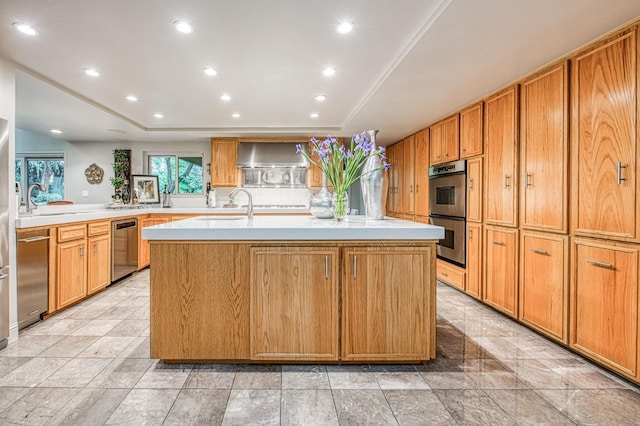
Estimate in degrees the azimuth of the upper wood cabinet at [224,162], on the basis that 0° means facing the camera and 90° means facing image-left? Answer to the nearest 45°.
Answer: approximately 0°

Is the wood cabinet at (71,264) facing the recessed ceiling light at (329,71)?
yes

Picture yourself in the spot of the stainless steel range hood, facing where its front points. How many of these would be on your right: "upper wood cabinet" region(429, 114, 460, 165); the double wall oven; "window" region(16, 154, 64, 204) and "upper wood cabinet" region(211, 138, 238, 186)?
2

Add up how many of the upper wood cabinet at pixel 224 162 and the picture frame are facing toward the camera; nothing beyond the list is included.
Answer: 2

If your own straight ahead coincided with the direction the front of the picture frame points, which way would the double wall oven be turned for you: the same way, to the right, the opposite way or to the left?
to the right

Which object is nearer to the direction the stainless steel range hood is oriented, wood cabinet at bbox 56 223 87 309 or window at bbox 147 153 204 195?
the wood cabinet

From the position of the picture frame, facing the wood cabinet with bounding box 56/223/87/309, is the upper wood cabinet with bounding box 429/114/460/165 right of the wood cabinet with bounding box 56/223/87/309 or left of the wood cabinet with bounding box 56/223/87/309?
left

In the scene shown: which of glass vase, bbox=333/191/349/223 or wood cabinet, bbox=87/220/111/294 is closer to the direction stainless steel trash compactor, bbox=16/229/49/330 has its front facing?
the glass vase

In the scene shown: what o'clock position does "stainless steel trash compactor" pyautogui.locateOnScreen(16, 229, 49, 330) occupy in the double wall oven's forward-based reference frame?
The stainless steel trash compactor is roughly at 12 o'clock from the double wall oven.
